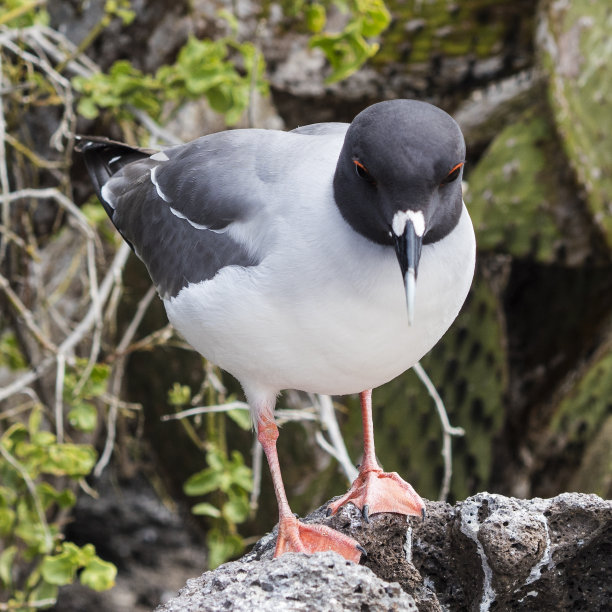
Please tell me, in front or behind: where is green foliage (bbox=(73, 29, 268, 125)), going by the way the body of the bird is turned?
behind

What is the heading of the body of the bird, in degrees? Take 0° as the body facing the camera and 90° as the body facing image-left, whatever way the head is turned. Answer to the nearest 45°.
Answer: approximately 315°

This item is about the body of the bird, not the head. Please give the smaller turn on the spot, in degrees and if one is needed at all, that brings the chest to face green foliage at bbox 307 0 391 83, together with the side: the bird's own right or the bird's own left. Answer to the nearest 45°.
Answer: approximately 135° to the bird's own left

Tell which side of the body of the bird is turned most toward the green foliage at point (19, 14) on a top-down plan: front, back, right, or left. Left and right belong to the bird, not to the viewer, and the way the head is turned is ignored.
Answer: back
